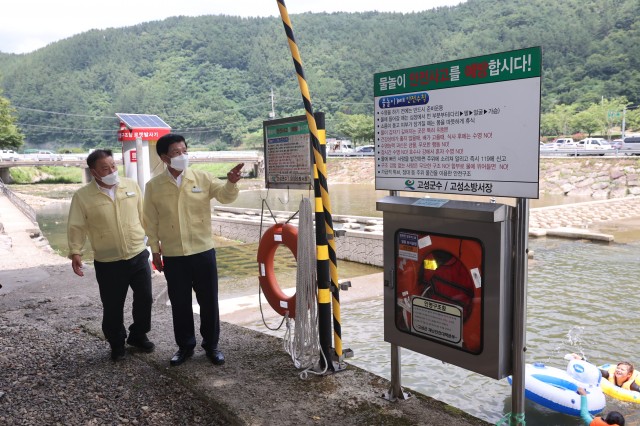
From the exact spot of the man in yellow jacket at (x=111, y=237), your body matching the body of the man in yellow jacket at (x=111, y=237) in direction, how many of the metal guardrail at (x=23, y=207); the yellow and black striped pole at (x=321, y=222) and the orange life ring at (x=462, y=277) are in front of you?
2

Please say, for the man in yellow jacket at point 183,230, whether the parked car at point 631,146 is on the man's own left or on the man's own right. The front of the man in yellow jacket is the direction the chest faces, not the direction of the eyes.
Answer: on the man's own left

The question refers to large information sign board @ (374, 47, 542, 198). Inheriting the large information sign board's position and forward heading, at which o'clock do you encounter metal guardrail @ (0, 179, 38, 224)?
The metal guardrail is roughly at 3 o'clock from the large information sign board.

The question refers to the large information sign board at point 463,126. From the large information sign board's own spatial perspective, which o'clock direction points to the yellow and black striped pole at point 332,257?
The yellow and black striped pole is roughly at 3 o'clock from the large information sign board.

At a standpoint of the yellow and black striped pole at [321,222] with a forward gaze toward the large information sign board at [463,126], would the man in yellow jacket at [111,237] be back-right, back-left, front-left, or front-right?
back-right

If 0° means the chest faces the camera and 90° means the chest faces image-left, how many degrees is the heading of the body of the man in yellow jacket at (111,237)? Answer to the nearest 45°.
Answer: approximately 315°

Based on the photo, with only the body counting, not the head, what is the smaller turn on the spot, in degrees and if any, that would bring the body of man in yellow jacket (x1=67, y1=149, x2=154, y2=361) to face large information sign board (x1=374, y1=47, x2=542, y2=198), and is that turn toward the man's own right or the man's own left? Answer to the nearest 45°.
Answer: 0° — they already face it

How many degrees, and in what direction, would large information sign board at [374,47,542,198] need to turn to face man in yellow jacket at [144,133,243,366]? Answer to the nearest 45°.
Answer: approximately 45° to its right

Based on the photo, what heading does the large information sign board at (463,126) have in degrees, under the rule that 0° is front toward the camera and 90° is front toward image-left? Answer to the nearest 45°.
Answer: approximately 45°

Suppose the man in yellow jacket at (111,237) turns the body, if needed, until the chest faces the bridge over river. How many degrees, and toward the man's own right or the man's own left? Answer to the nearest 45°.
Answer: approximately 135° to the man's own left

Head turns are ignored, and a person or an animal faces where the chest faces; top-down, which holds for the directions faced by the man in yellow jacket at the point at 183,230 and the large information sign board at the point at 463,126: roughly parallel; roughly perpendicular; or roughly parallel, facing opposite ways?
roughly perpendicular
